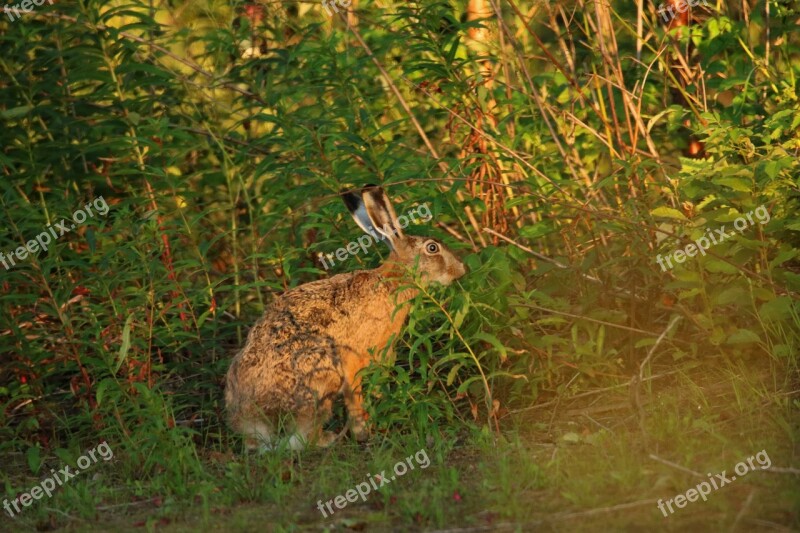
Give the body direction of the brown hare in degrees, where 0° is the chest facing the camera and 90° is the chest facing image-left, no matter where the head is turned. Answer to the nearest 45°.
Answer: approximately 270°
